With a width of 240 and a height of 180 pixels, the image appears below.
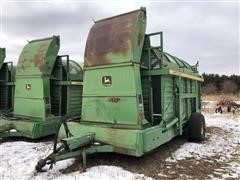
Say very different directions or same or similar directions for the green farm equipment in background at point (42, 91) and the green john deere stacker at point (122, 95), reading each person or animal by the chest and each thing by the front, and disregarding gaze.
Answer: same or similar directions

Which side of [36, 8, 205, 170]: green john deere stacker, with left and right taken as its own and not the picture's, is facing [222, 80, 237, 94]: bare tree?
back

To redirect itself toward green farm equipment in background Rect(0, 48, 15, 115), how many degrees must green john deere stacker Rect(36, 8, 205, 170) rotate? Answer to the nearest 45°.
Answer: approximately 90° to its right

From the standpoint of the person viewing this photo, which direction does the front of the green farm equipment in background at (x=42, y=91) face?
facing the viewer and to the left of the viewer

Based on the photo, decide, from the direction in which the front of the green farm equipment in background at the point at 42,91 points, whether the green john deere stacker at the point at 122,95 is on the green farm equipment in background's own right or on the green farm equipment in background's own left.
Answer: on the green farm equipment in background's own left

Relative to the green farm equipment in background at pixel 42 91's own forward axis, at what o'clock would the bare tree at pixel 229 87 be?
The bare tree is roughly at 6 o'clock from the green farm equipment in background.

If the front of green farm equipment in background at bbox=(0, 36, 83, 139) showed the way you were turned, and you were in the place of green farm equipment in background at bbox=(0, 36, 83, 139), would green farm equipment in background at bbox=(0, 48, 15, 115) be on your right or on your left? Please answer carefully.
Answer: on your right

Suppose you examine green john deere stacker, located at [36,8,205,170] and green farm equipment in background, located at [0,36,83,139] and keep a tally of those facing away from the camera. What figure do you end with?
0
